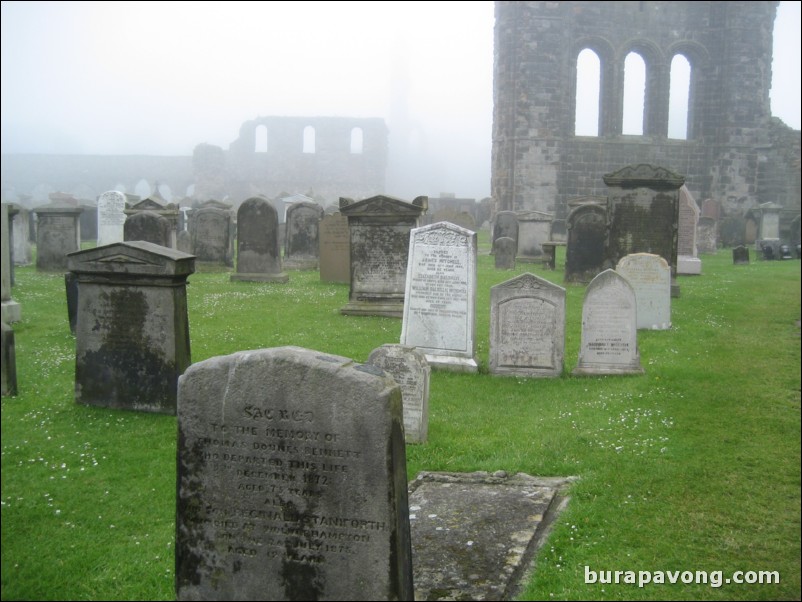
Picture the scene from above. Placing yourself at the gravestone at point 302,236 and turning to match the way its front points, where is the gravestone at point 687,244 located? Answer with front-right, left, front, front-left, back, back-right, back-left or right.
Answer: left

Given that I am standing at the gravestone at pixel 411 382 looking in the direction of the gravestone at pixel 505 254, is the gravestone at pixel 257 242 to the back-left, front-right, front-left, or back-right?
front-left

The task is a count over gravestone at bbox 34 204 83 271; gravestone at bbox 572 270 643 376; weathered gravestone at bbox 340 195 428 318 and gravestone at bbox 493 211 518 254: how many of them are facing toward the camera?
4

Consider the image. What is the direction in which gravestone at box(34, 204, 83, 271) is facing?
toward the camera

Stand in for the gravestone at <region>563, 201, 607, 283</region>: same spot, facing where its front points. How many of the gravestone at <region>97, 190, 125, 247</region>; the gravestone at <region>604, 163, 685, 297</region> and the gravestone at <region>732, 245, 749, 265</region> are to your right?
1

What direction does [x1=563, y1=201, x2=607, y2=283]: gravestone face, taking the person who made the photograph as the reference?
facing the viewer

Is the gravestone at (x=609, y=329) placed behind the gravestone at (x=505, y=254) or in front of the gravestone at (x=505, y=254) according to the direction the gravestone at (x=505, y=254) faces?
in front

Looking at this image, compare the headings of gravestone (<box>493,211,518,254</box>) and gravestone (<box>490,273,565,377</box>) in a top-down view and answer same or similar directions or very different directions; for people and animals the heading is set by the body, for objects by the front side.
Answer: same or similar directions

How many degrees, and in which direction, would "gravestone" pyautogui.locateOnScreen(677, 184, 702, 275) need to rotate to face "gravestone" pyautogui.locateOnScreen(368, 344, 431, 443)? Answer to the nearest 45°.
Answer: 0° — it already faces it

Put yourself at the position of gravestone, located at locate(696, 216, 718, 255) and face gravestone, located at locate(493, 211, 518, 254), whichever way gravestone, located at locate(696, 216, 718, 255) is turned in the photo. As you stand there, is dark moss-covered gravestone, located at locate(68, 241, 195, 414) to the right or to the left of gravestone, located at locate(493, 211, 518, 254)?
left

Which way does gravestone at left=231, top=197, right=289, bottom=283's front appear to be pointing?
toward the camera

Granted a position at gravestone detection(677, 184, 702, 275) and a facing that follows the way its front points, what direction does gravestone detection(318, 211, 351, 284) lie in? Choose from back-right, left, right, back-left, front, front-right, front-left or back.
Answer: front-right

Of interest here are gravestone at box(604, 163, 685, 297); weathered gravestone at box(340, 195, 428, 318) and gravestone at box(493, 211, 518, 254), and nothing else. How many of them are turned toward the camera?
3

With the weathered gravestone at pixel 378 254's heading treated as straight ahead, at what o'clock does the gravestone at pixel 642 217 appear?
The gravestone is roughly at 8 o'clock from the weathered gravestone.

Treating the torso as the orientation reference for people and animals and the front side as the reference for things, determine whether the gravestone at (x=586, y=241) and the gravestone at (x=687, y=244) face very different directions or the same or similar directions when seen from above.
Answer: same or similar directions

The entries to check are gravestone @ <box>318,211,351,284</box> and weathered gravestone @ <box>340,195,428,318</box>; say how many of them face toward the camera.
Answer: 2

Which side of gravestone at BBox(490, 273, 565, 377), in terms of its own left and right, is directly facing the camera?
front
